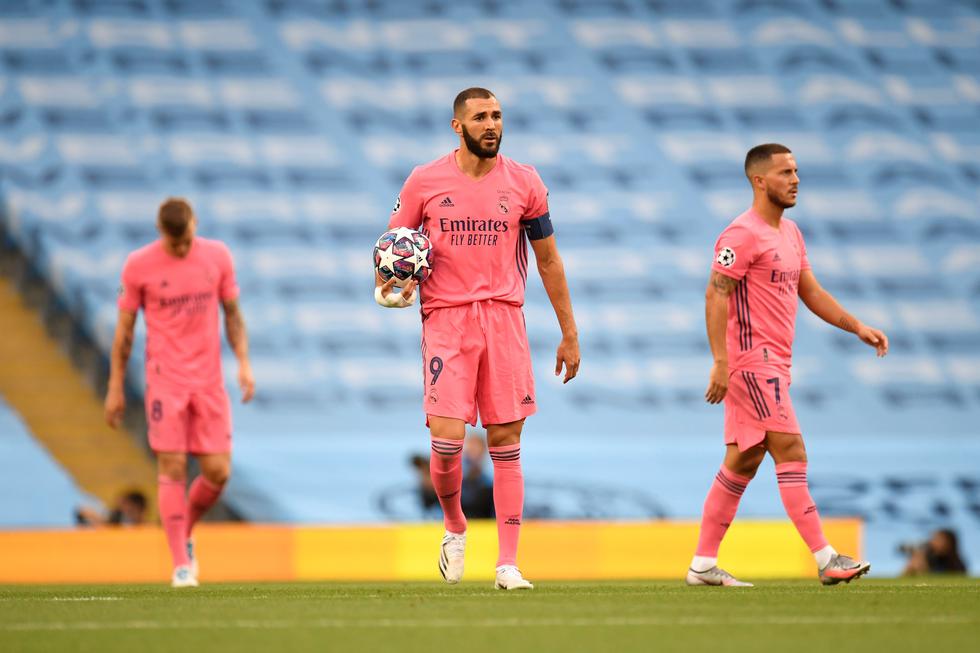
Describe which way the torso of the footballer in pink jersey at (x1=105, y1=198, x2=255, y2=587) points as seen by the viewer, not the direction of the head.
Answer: toward the camera

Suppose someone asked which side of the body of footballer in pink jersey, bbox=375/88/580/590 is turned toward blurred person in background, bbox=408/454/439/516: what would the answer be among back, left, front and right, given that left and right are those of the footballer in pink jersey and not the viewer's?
back

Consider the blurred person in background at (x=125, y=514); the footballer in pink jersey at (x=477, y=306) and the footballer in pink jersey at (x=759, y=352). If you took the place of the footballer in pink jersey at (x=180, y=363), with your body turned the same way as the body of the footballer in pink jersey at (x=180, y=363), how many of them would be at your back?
1

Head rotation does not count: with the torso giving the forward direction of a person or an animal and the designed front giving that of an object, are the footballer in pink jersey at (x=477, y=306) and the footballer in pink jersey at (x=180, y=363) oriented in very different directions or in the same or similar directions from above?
same or similar directions

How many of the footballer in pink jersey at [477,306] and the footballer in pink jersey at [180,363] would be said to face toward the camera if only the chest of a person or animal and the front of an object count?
2

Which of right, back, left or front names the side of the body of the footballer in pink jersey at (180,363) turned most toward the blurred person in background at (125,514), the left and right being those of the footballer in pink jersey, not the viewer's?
back

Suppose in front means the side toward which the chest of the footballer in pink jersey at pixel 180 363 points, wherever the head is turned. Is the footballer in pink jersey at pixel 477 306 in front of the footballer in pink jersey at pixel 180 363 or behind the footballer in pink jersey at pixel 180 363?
in front

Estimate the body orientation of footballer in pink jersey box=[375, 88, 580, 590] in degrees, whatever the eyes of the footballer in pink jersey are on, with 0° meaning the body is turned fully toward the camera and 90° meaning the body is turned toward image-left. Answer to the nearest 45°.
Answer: approximately 0°

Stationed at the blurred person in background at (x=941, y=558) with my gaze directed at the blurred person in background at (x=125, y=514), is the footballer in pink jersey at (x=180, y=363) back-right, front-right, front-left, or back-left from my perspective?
front-left

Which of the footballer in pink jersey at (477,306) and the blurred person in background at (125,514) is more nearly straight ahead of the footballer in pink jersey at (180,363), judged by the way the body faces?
the footballer in pink jersey

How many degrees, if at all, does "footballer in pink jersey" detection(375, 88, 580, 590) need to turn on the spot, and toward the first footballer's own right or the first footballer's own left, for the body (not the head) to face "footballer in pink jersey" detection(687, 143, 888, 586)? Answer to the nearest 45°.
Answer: approximately 90° to the first footballer's own left

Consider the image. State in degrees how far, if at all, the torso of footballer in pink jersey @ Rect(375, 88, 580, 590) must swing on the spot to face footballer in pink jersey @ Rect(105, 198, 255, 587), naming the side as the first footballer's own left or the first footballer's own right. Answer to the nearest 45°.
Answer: approximately 135° to the first footballer's own right

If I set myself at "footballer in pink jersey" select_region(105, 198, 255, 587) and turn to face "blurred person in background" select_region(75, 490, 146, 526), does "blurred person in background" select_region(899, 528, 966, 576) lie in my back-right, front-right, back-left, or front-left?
front-right

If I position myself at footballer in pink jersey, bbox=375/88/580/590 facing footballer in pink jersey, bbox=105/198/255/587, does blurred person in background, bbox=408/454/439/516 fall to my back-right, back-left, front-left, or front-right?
front-right
